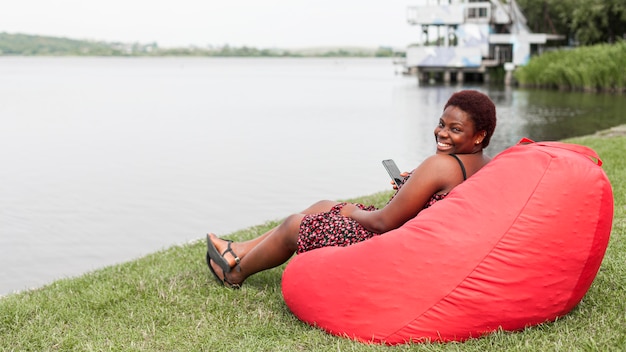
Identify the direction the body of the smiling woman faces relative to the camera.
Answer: to the viewer's left
